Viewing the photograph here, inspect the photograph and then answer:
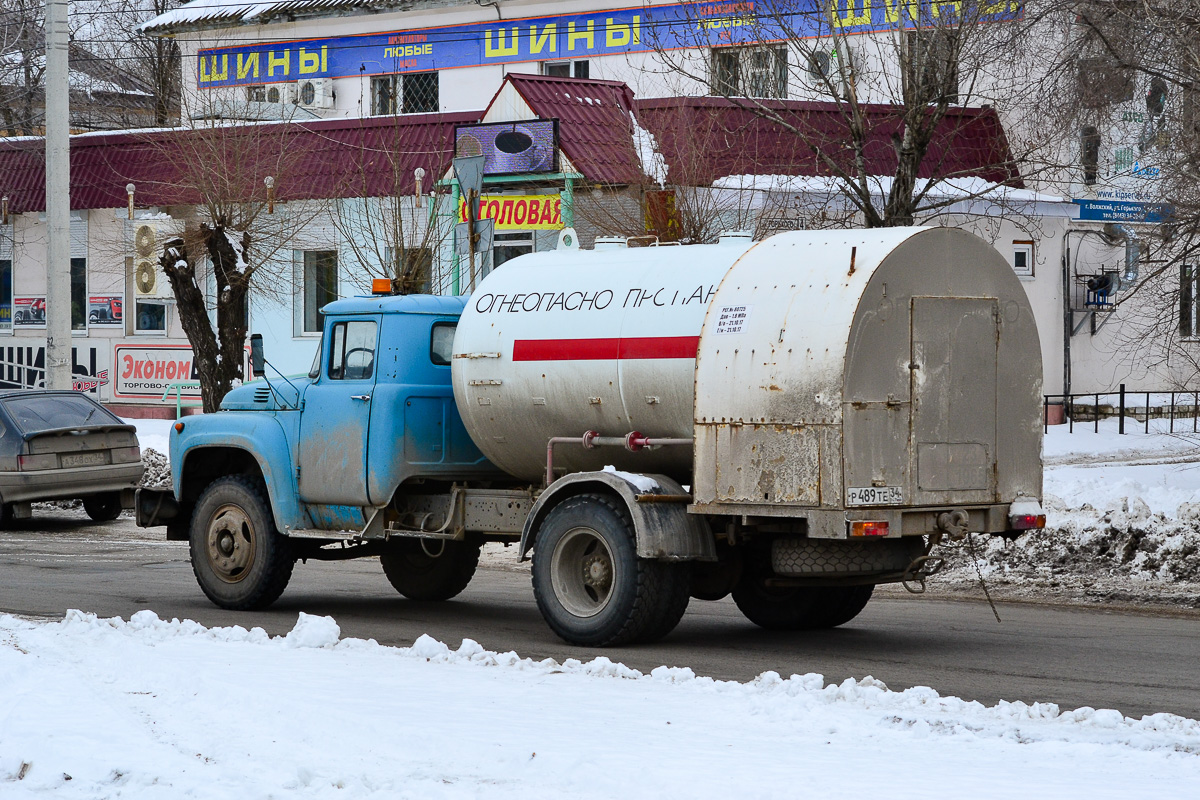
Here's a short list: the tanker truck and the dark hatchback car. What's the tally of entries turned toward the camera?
0

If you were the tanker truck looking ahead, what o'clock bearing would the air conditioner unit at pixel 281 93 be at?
The air conditioner unit is roughly at 1 o'clock from the tanker truck.

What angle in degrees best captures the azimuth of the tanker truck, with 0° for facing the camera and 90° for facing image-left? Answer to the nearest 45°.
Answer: approximately 135°

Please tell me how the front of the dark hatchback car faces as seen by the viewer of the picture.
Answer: facing away from the viewer and to the left of the viewer

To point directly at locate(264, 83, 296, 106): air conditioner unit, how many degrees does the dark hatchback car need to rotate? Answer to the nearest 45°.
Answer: approximately 45° to its right

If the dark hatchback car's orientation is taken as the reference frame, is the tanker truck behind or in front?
behind

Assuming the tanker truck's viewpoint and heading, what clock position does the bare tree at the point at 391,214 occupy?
The bare tree is roughly at 1 o'clock from the tanker truck.

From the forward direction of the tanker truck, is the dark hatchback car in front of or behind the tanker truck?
in front

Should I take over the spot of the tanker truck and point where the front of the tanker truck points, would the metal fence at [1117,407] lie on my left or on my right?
on my right

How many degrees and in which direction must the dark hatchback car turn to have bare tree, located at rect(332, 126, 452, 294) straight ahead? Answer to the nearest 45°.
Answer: approximately 90° to its right

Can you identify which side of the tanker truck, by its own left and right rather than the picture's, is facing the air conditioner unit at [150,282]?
front
